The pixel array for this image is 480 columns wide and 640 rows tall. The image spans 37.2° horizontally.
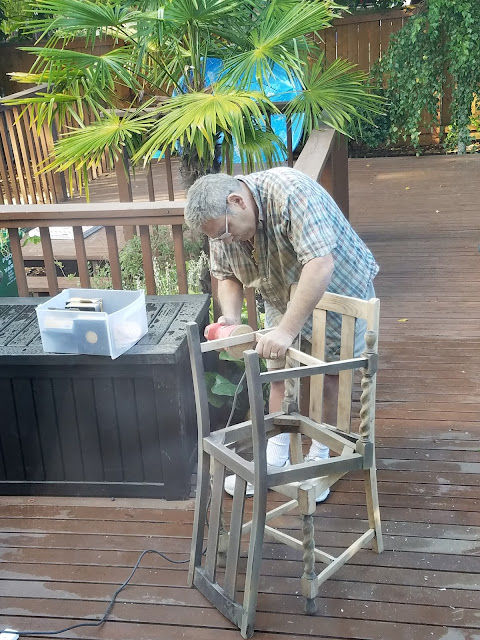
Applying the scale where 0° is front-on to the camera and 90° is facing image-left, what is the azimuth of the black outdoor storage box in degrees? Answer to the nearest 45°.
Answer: approximately 0°

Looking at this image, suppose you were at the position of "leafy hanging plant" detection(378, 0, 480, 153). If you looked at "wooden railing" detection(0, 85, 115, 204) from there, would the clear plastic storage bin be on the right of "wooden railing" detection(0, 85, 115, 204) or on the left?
left

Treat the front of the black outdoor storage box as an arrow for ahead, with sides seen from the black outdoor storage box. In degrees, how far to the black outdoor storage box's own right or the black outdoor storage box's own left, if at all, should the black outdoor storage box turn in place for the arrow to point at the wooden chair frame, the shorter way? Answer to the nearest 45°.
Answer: approximately 45° to the black outdoor storage box's own left

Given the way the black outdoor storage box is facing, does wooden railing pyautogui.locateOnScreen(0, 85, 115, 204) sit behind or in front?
behind

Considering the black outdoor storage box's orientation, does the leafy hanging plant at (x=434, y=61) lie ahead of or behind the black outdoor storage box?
behind
